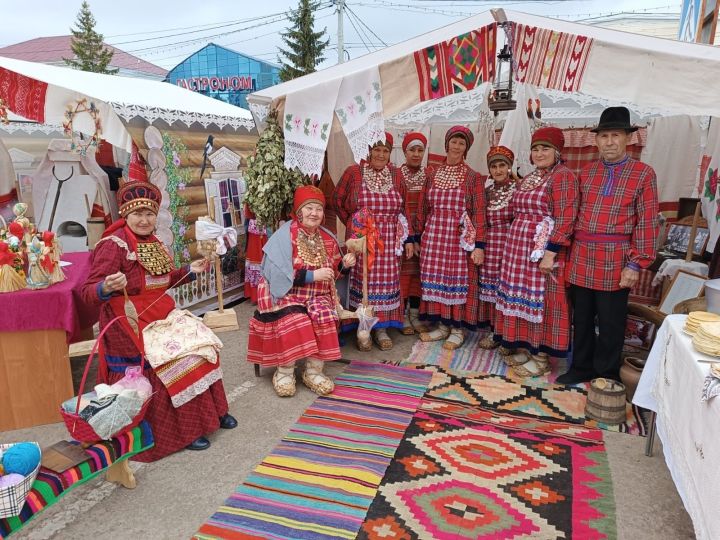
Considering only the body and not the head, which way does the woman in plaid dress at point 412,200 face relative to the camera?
toward the camera

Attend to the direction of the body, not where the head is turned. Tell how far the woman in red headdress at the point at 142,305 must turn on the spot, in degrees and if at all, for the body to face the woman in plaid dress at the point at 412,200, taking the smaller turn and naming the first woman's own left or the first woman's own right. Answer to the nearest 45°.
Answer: approximately 90° to the first woman's own left

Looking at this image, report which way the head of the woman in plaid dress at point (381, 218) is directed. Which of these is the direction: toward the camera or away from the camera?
toward the camera

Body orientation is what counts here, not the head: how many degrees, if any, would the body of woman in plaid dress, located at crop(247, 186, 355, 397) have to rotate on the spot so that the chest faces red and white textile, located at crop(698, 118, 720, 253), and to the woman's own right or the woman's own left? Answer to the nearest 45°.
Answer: approximately 45° to the woman's own left

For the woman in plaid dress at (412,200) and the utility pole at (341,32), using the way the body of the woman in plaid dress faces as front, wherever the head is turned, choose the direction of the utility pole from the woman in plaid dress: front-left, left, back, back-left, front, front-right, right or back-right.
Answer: back

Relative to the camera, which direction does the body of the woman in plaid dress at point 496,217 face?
toward the camera

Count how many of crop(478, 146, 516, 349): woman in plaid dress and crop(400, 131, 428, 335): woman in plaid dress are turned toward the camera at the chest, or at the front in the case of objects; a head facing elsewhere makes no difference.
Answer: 2

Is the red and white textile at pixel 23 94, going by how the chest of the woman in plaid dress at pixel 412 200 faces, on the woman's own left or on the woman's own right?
on the woman's own right

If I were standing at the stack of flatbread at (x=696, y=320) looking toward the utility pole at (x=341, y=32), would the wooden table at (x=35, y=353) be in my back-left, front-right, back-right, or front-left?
front-left

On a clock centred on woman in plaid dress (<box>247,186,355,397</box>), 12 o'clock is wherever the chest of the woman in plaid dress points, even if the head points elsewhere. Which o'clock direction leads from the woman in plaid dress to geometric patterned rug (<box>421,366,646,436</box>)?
The geometric patterned rug is roughly at 11 o'clock from the woman in plaid dress.

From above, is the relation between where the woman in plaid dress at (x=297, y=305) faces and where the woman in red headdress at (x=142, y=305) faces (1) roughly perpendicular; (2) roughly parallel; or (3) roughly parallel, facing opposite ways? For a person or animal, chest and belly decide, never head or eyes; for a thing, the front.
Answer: roughly parallel

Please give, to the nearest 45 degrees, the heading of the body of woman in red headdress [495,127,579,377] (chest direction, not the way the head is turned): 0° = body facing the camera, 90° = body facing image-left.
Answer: approximately 45°

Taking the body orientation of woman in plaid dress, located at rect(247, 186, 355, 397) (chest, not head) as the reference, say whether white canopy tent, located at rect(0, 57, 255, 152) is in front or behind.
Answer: behind
